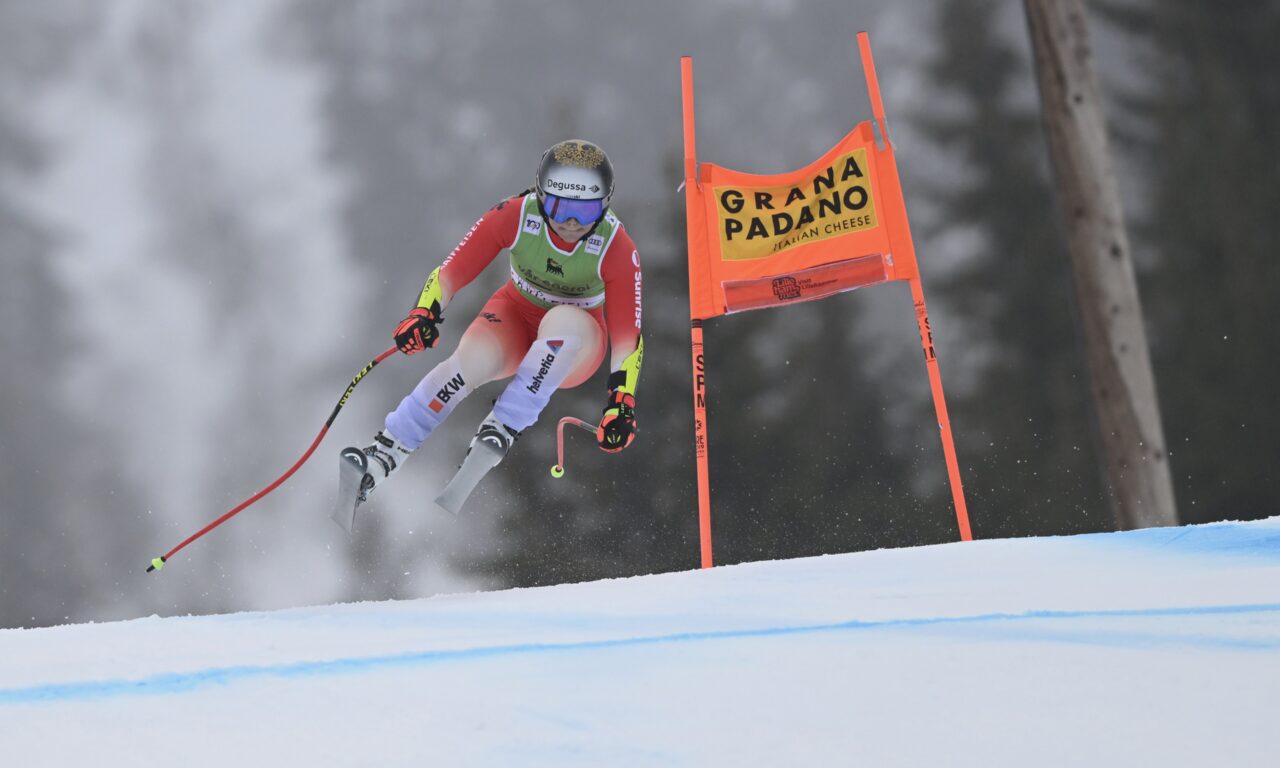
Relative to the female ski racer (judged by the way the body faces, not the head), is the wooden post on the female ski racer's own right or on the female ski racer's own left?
on the female ski racer's own left

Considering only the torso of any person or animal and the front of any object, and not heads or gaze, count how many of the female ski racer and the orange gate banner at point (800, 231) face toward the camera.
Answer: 2

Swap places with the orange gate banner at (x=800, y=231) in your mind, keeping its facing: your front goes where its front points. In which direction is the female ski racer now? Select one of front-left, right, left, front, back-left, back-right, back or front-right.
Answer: front-right

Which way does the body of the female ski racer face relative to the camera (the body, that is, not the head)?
toward the camera

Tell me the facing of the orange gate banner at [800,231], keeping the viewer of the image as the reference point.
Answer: facing the viewer
